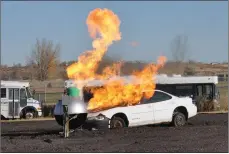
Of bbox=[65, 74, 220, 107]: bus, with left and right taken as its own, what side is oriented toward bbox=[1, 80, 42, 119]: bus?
back

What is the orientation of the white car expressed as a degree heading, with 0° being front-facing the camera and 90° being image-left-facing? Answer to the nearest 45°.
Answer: approximately 45°

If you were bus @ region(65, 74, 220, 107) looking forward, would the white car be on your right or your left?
on your right

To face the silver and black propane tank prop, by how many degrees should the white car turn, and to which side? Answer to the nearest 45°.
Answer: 0° — it already faces it

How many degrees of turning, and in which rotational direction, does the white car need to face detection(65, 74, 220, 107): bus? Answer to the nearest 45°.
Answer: approximately 135° to its right

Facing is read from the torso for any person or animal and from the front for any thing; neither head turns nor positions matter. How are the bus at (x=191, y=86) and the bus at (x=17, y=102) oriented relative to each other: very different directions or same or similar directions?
same or similar directions

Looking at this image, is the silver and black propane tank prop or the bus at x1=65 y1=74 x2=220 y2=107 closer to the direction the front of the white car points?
the silver and black propane tank prop

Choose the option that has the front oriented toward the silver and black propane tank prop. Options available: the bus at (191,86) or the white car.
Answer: the white car
